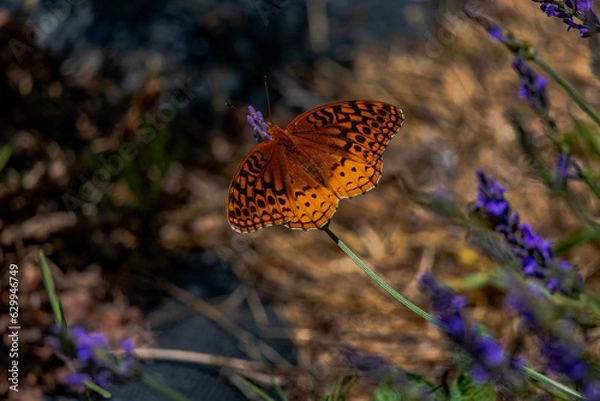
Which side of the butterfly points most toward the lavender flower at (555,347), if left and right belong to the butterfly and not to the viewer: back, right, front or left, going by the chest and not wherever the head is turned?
back

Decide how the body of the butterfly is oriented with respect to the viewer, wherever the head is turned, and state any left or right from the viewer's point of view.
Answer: facing away from the viewer and to the left of the viewer

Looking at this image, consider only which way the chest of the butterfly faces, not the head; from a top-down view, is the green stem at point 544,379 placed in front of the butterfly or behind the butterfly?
behind

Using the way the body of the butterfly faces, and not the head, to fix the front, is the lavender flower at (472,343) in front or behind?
behind

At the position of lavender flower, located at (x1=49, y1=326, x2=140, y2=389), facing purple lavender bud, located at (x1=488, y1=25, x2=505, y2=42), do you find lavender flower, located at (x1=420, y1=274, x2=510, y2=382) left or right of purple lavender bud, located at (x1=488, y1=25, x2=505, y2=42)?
right
